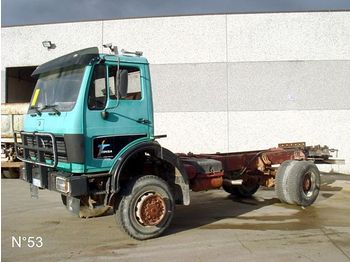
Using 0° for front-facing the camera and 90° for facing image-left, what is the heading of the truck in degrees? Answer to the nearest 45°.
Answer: approximately 45°
